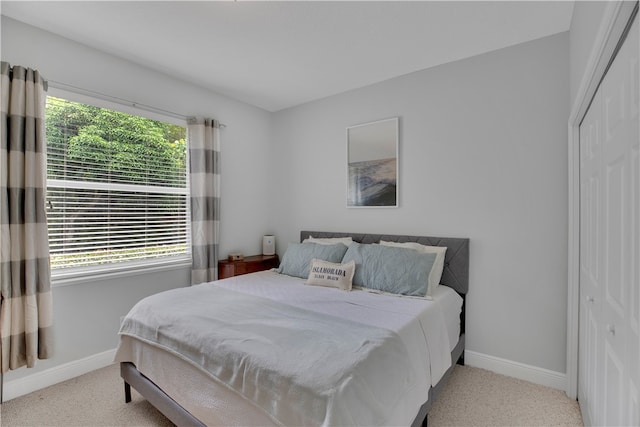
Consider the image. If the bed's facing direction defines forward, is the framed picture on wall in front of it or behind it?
behind

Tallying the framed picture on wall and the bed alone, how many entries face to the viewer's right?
0

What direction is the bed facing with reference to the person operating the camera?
facing the viewer and to the left of the viewer

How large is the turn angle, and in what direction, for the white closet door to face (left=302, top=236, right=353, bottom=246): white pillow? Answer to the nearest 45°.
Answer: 0° — it already faces it

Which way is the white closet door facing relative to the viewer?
to the viewer's left

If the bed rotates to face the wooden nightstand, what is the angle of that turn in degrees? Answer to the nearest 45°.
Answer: approximately 135° to its right

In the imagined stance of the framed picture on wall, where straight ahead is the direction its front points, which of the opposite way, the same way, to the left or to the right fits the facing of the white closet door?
to the right

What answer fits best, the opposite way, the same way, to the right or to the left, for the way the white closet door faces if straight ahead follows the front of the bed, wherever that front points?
to the right

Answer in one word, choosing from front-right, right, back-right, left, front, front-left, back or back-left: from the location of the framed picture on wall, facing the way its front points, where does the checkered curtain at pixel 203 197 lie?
front-right

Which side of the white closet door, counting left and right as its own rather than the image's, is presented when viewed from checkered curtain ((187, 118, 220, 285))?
front
